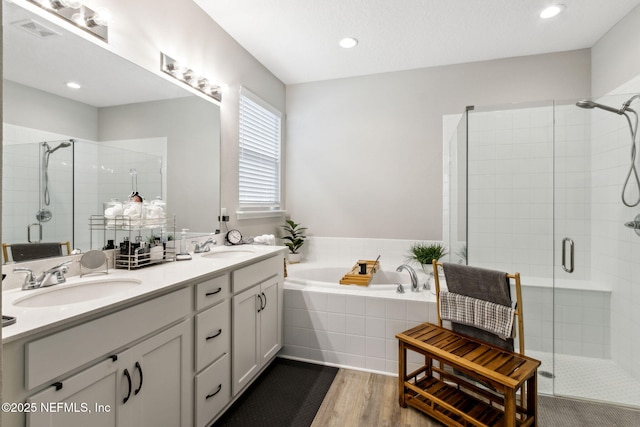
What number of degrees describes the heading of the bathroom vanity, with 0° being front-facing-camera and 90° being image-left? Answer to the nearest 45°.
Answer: approximately 315°

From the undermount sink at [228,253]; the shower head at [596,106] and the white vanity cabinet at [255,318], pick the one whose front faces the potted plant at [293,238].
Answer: the shower head

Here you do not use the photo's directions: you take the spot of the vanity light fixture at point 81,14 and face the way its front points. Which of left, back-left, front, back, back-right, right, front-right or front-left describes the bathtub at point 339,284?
front-left

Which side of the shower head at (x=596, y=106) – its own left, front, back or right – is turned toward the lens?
left

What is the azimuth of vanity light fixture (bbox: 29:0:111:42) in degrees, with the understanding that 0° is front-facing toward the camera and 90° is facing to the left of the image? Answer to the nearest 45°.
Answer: approximately 315°

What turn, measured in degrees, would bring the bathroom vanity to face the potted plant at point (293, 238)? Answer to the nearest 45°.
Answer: approximately 90° to its left

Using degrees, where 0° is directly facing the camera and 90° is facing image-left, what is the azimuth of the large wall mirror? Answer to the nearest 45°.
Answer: approximately 315°

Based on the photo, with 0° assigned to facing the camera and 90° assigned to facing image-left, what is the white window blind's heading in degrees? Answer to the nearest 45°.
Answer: approximately 315°

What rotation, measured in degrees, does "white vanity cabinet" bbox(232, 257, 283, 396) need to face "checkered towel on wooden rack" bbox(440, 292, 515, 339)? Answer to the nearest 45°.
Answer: approximately 45° to its left

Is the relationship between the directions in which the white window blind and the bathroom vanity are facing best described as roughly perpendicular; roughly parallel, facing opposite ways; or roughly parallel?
roughly parallel

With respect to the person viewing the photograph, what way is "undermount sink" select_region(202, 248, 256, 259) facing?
facing the viewer and to the right of the viewer

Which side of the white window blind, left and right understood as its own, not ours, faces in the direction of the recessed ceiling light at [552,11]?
front

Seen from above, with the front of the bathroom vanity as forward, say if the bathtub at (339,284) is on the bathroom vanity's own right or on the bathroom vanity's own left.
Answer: on the bathroom vanity's own left

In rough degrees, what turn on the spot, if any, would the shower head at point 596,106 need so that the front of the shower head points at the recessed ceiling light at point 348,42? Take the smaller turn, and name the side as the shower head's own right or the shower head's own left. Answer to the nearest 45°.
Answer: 0° — it already faces it

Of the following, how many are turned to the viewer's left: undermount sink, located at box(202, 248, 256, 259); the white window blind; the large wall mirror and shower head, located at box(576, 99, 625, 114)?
1
